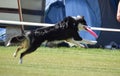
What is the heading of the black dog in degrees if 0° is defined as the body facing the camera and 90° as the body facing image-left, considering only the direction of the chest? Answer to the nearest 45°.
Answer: approximately 270°
